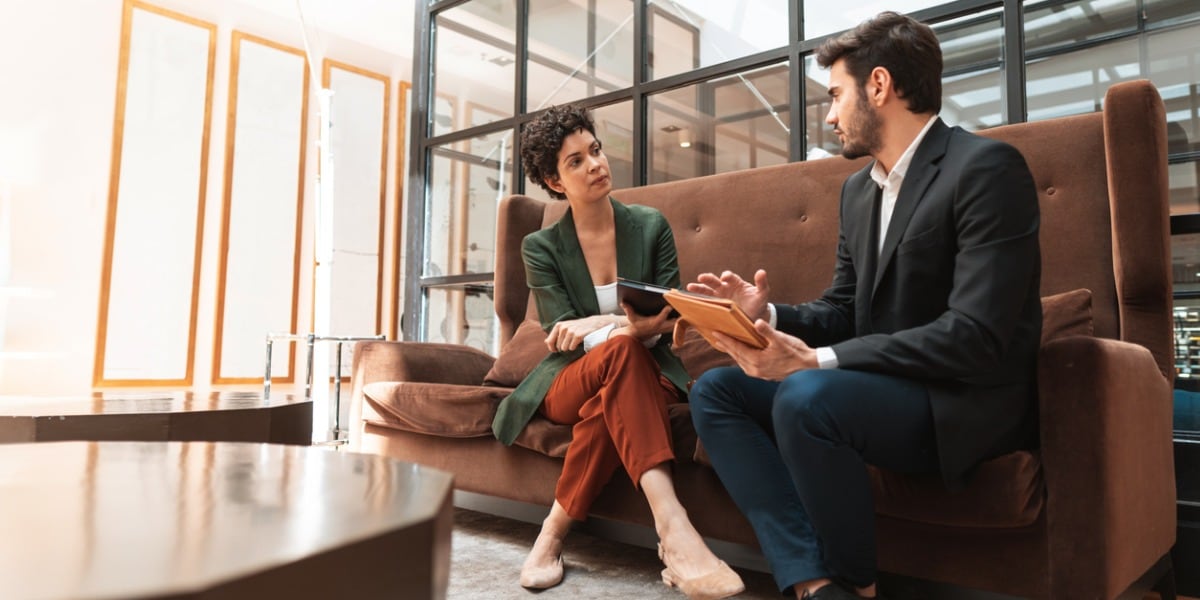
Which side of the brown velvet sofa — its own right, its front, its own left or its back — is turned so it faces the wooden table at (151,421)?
front

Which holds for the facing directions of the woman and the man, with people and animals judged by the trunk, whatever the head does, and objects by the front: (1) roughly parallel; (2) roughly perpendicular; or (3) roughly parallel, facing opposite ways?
roughly perpendicular

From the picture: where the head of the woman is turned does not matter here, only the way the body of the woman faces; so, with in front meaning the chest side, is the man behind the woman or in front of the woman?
in front

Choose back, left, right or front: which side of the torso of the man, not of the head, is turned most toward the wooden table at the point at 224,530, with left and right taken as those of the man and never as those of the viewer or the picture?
front

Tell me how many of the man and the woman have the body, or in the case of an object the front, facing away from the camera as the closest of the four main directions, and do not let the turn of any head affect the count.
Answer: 0

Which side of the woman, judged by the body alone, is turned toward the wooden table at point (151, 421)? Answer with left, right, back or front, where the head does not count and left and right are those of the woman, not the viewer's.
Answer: right

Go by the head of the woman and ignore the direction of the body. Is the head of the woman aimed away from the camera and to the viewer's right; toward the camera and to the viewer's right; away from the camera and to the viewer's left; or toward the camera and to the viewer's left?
toward the camera and to the viewer's right

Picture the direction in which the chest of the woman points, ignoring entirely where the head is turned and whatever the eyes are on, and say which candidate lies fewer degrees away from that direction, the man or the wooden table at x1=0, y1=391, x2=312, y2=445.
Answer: the man

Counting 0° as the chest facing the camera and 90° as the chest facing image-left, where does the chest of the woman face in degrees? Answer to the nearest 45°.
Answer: approximately 315°

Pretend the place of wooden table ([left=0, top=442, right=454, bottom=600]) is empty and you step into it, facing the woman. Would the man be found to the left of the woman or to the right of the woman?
right

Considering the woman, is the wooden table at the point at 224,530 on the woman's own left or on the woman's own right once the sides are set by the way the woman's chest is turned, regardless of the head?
on the woman's own right

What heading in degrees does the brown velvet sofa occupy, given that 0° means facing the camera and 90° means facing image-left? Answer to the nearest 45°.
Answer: approximately 45°

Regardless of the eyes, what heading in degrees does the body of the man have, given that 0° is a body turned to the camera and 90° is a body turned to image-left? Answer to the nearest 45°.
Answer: approximately 45°

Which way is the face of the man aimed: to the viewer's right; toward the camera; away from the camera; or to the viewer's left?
to the viewer's left

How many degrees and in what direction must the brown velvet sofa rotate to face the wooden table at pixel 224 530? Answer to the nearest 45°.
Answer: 0° — it already faces it
